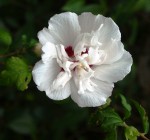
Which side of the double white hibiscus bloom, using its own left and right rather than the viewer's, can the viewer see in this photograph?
front
